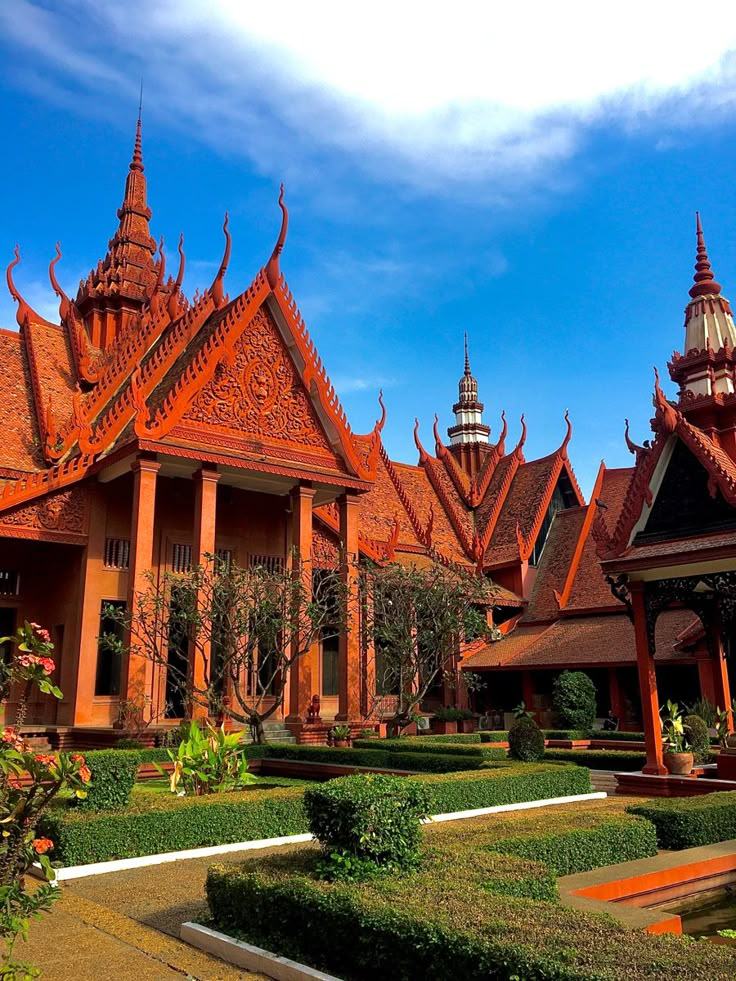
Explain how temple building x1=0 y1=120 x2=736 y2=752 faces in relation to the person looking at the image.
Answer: facing the viewer and to the right of the viewer

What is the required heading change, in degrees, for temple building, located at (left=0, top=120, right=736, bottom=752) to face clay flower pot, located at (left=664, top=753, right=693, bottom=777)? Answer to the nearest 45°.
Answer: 0° — it already faces it

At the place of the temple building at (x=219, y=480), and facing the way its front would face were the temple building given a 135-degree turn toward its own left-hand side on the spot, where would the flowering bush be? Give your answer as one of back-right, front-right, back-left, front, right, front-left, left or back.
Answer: back

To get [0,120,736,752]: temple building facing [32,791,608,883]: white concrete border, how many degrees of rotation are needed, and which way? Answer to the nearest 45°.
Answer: approximately 45° to its right

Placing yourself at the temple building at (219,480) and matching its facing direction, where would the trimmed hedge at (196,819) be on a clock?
The trimmed hedge is roughly at 1 o'clock from the temple building.

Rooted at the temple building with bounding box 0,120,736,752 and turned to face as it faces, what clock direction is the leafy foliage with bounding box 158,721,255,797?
The leafy foliage is roughly at 1 o'clock from the temple building.

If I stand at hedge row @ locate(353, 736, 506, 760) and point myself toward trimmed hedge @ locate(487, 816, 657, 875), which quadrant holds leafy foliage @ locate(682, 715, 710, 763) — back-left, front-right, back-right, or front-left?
front-left

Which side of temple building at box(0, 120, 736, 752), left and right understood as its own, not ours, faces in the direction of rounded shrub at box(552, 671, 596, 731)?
left
